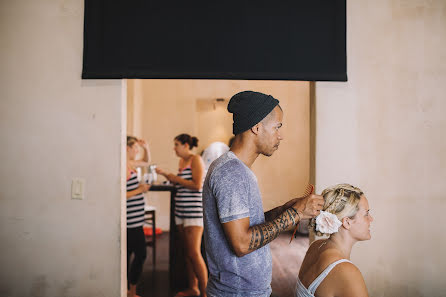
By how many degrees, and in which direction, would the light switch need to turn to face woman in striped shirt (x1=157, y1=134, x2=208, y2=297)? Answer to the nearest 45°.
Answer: approximately 135° to its left

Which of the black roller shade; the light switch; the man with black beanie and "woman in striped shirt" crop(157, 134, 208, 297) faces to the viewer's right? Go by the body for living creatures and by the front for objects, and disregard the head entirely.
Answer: the man with black beanie

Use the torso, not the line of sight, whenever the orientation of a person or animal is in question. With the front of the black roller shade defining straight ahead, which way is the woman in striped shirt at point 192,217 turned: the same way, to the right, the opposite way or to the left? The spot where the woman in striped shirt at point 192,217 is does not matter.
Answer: to the right

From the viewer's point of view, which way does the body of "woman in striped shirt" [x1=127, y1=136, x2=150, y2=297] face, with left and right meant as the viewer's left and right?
facing to the right of the viewer

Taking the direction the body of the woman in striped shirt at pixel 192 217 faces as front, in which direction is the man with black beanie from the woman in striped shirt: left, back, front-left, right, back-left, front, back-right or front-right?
left

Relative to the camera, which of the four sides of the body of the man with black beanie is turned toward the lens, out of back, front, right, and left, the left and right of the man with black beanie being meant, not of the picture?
right

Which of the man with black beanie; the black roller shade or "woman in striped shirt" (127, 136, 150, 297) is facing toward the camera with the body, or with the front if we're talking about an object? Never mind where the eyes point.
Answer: the black roller shade

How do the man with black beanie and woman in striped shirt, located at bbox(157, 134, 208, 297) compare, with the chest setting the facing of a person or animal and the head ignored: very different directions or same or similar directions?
very different directions

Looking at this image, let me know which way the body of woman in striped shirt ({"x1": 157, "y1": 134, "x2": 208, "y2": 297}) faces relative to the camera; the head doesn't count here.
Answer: to the viewer's left

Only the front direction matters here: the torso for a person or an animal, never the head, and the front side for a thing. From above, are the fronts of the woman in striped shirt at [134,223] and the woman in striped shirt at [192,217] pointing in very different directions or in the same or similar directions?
very different directions

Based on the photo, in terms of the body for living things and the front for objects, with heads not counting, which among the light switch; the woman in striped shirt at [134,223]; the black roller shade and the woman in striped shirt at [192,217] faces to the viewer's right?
the woman in striped shirt at [134,223]

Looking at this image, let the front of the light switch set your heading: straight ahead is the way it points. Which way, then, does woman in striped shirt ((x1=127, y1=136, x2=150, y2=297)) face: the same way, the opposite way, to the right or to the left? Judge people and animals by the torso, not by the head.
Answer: to the left

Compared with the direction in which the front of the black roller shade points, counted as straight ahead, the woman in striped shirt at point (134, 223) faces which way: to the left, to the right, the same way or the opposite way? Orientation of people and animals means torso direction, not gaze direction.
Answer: to the left

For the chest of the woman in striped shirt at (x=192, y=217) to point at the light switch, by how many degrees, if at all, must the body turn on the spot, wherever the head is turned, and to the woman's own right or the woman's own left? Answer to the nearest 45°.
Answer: approximately 45° to the woman's own left

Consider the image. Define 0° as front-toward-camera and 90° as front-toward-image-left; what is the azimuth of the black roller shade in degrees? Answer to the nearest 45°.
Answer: approximately 0°

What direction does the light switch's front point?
toward the camera
